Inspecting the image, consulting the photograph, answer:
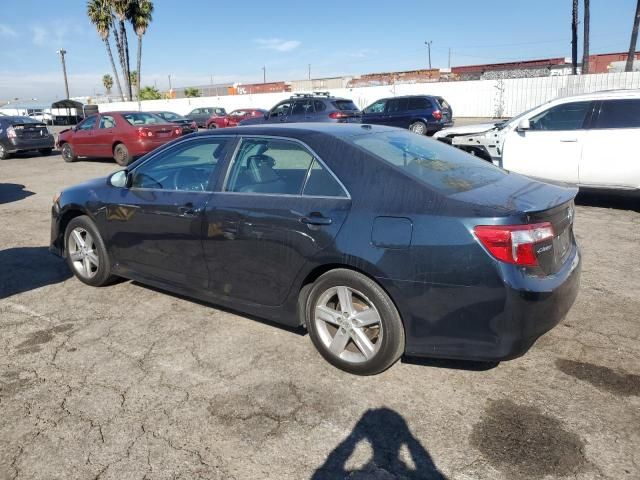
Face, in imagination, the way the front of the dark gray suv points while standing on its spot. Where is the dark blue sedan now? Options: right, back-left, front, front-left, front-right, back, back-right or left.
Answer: back-left

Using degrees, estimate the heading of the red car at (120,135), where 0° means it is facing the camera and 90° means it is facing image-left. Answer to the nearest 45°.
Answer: approximately 135°

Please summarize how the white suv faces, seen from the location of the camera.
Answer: facing to the left of the viewer

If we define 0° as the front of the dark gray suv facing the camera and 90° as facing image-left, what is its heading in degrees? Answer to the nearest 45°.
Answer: approximately 135°

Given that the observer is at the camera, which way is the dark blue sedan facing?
facing away from the viewer and to the left of the viewer
